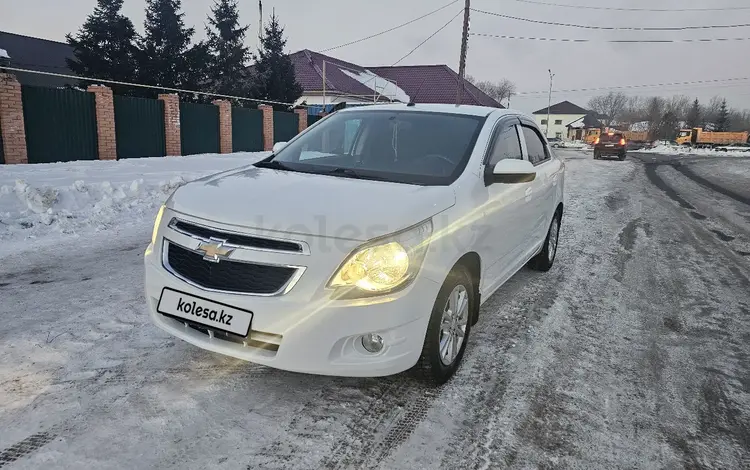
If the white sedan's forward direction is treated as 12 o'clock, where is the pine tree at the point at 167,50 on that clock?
The pine tree is roughly at 4 o'clock from the white sedan.

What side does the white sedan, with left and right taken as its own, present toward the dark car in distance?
back

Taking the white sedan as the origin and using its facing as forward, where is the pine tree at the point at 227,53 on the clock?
The pine tree is roughly at 4 o'clock from the white sedan.

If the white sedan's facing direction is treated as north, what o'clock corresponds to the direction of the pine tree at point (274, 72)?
The pine tree is roughly at 4 o'clock from the white sedan.

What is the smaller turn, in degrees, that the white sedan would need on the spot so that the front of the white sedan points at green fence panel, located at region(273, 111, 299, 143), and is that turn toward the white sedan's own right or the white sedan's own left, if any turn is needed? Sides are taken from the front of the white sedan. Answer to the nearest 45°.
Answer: approximately 135° to the white sedan's own right

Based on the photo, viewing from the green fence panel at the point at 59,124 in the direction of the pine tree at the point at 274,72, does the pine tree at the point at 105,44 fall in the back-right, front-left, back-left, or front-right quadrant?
front-left

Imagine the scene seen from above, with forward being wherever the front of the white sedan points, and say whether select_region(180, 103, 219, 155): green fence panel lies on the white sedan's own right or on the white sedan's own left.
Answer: on the white sedan's own right

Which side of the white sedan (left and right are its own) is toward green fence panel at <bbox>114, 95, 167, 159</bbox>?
right

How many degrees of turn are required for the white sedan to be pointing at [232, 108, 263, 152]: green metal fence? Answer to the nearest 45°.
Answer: approximately 135° to its right

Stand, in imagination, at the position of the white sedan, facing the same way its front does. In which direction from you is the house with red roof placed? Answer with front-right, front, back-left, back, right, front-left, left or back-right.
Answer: back-right

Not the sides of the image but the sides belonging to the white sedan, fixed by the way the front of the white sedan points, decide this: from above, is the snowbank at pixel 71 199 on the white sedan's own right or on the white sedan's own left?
on the white sedan's own right

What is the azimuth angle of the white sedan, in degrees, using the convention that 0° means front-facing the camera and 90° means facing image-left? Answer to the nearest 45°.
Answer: approximately 45°

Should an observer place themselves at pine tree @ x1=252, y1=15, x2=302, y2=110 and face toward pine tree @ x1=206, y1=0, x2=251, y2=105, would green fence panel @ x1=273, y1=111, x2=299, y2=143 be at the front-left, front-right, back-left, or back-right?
back-left
